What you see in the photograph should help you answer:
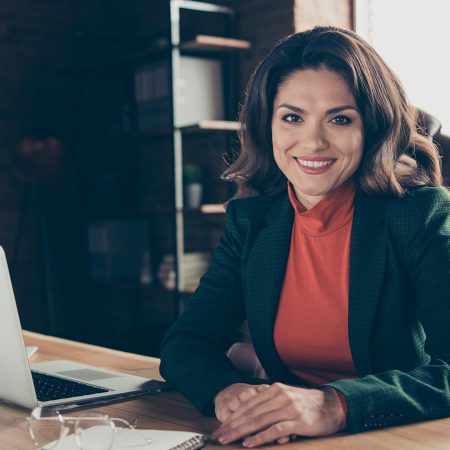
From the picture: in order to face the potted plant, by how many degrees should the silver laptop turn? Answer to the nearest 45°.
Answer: approximately 45° to its left

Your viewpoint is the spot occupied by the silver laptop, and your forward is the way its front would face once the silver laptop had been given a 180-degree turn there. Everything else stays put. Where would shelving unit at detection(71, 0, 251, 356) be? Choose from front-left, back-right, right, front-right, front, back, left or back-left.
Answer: back-right

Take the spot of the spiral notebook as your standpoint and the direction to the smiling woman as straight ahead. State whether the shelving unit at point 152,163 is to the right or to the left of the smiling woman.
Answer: left

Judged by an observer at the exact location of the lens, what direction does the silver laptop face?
facing away from the viewer and to the right of the viewer

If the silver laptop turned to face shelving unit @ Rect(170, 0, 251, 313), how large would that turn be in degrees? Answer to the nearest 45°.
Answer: approximately 45° to its left

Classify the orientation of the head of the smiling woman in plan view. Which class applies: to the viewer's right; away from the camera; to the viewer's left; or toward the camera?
toward the camera

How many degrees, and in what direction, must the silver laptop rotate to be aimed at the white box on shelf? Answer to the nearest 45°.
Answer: approximately 45° to its left
